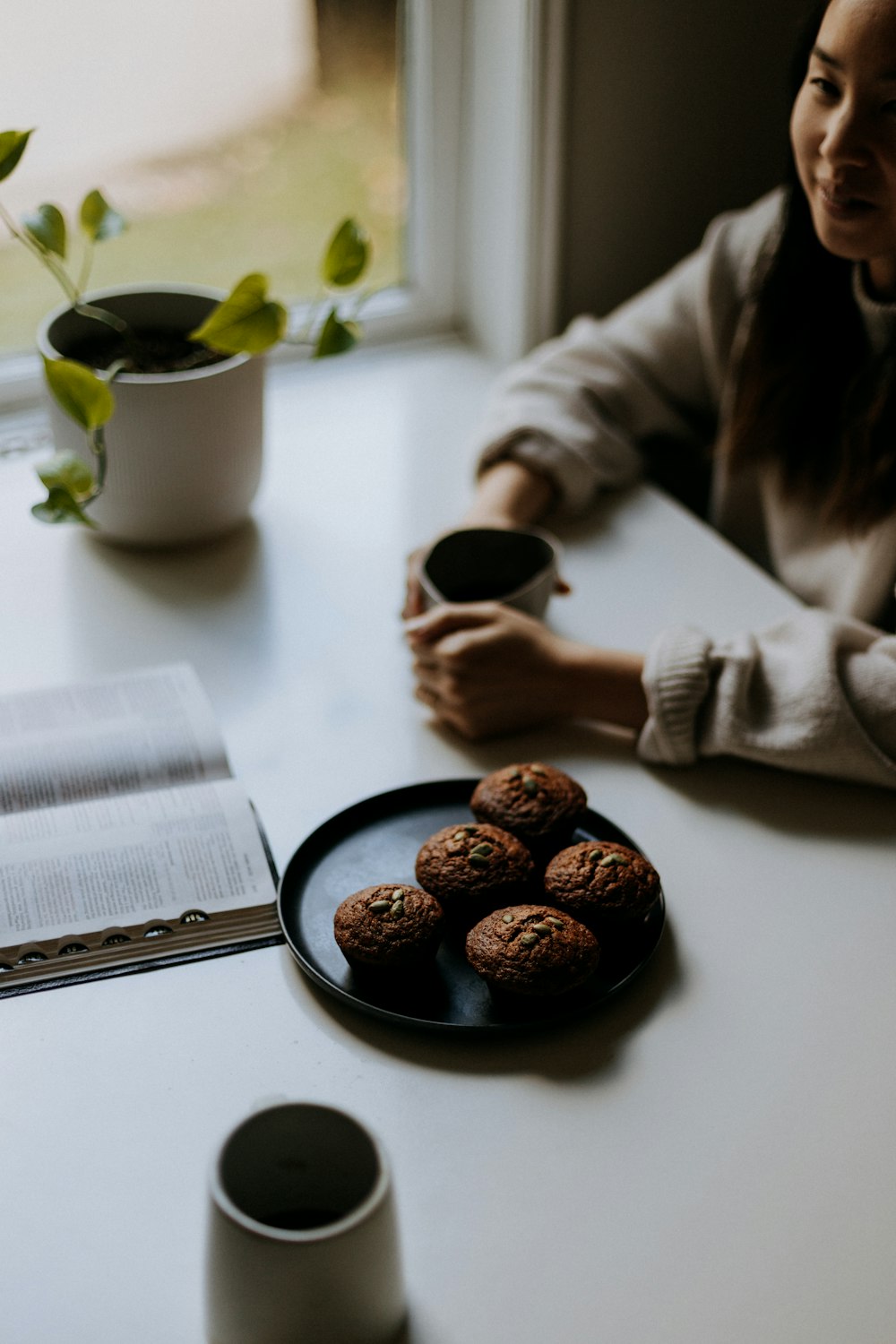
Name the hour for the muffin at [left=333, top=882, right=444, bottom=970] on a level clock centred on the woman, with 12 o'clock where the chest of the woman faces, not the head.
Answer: The muffin is roughly at 11 o'clock from the woman.

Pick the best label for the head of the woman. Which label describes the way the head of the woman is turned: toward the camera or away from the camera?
toward the camera

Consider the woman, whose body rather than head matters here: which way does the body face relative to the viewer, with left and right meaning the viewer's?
facing the viewer and to the left of the viewer

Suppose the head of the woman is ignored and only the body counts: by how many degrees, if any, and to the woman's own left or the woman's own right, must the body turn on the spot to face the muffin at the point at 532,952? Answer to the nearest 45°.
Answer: approximately 45° to the woman's own left

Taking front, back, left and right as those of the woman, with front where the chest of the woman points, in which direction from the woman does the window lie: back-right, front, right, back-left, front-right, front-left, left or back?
right

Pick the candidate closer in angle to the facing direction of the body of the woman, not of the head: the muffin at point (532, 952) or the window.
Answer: the muffin

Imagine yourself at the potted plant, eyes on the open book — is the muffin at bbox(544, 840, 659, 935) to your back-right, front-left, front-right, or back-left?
front-left

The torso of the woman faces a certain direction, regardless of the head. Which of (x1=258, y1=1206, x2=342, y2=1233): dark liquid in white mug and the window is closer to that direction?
the dark liquid in white mug

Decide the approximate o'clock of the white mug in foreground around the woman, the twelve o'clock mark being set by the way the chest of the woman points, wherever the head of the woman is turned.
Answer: The white mug in foreground is roughly at 11 o'clock from the woman.

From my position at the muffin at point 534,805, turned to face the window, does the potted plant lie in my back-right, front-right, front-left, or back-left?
front-left
